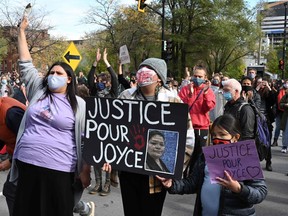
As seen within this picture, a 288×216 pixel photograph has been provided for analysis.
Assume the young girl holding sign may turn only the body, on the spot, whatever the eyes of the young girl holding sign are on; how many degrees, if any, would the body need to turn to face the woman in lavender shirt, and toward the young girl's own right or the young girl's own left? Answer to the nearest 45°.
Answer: approximately 45° to the young girl's own right

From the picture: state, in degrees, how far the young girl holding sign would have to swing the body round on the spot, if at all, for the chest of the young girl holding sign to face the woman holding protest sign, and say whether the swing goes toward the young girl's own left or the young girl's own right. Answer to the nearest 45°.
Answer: approximately 90° to the young girl's own right

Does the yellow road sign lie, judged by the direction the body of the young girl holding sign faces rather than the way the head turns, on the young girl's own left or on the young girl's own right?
on the young girl's own right

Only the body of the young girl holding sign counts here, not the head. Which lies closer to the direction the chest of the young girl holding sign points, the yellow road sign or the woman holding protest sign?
the woman holding protest sign

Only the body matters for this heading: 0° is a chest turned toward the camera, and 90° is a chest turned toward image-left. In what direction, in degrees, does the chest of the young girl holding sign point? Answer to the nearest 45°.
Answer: approximately 45°

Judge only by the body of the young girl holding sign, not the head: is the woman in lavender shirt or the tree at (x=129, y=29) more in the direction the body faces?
the woman in lavender shirt

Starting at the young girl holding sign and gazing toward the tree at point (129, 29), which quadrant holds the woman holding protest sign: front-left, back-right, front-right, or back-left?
front-left

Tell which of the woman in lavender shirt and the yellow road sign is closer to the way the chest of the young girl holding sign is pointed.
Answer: the woman in lavender shirt

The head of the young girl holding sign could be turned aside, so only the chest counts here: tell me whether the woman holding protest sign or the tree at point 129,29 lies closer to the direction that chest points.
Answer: the woman holding protest sign

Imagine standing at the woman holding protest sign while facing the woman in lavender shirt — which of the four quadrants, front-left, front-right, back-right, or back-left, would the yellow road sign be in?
front-right

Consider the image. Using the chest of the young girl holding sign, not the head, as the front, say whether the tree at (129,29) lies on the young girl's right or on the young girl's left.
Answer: on the young girl's right
